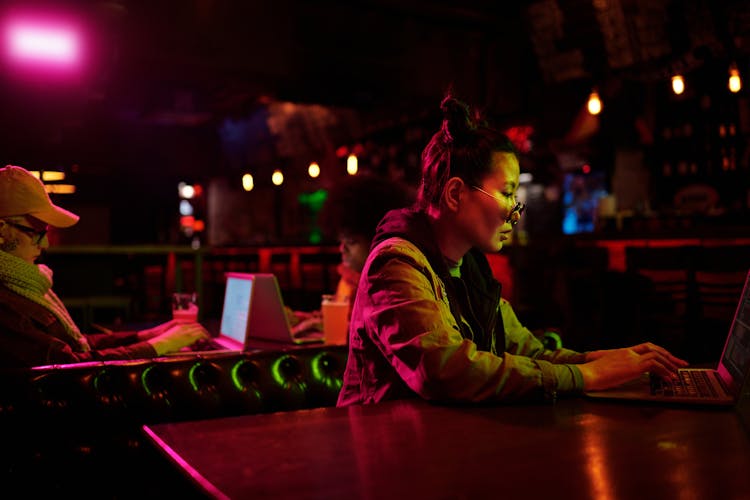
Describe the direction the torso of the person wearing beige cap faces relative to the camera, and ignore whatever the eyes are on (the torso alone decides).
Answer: to the viewer's right

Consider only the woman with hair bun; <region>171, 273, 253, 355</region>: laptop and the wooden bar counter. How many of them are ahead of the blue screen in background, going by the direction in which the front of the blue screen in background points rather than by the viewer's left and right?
3

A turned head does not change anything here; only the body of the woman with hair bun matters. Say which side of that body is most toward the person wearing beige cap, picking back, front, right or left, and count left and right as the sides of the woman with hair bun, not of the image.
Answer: back

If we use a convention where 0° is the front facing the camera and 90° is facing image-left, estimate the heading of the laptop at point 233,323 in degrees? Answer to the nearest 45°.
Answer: approximately 90°

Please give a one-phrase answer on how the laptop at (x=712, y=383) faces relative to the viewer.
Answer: facing to the left of the viewer

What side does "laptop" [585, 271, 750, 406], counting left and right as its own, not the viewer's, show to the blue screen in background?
right

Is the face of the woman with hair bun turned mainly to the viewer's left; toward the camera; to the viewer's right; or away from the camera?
to the viewer's right

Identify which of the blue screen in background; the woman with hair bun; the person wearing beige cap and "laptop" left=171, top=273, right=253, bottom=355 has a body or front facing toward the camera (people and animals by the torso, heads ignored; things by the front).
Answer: the blue screen in background

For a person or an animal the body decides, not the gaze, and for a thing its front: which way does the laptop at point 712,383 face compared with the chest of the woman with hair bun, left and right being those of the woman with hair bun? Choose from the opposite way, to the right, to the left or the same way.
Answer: the opposite way

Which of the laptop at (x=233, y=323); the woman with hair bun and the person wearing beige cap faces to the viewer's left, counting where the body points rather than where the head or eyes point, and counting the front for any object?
the laptop

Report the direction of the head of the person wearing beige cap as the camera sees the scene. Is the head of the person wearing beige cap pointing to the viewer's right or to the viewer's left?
to the viewer's right

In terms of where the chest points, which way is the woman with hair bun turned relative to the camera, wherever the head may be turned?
to the viewer's right

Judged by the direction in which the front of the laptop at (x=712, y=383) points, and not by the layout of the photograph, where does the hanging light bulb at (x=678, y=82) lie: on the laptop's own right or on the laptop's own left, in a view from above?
on the laptop's own right
